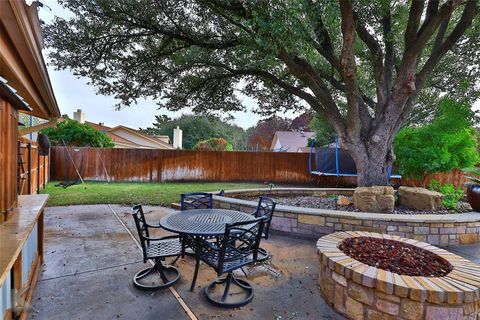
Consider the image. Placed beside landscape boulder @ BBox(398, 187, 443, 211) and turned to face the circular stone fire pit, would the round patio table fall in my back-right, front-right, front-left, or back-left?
front-right

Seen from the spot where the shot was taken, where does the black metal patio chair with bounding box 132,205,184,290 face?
facing to the right of the viewer

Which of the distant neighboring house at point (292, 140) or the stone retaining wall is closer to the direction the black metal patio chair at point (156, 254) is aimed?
the stone retaining wall

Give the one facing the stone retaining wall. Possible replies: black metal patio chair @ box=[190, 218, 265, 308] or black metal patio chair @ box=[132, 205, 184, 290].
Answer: black metal patio chair @ box=[132, 205, 184, 290]

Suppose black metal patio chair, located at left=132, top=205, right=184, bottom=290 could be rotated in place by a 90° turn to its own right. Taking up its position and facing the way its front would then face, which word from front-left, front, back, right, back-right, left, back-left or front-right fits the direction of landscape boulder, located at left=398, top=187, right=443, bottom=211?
left

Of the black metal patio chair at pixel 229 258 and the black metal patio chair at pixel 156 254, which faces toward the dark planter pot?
the black metal patio chair at pixel 156 254

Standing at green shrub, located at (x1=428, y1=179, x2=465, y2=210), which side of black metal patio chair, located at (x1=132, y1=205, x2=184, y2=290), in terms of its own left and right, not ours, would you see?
front

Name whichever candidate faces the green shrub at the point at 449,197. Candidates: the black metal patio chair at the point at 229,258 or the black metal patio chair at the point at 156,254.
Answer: the black metal patio chair at the point at 156,254

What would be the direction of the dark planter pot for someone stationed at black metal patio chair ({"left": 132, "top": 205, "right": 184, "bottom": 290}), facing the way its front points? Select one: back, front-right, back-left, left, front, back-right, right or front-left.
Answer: front

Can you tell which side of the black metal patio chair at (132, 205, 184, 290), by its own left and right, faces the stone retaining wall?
front

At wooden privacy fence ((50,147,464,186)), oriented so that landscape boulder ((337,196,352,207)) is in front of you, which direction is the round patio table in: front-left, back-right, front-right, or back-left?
front-right

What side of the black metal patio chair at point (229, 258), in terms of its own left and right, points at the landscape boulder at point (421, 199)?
right

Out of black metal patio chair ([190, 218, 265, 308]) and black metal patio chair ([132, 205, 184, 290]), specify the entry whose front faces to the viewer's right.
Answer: black metal patio chair ([132, 205, 184, 290])

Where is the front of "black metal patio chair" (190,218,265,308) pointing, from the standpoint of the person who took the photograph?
facing away from the viewer and to the left of the viewer

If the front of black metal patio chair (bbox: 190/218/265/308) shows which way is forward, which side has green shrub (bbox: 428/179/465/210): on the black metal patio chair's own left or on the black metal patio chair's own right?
on the black metal patio chair's own right

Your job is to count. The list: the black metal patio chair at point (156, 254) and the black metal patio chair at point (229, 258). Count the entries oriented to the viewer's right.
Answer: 1

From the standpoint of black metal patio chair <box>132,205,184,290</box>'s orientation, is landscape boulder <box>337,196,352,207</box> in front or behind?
in front
